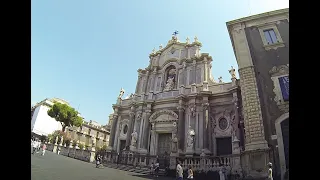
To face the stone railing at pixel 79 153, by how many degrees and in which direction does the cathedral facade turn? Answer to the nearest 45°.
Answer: approximately 45° to its right

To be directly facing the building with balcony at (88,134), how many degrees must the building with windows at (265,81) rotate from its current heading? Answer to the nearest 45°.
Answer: approximately 90° to its right

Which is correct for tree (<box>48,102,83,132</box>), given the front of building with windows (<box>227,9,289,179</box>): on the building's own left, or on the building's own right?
on the building's own right

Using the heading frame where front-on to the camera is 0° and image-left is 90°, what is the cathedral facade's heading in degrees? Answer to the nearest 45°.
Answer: approximately 45°

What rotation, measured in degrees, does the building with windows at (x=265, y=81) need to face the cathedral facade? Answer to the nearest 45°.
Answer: approximately 90° to its right

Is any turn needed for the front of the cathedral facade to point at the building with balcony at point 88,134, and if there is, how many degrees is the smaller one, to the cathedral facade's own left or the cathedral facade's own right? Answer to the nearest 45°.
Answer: approximately 90° to the cathedral facade's own right

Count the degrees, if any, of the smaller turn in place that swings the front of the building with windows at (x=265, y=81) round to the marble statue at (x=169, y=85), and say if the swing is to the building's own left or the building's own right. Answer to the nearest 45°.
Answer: approximately 90° to the building's own right

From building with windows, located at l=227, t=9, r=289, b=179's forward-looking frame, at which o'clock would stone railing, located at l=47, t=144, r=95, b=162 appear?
The stone railing is roughly at 2 o'clock from the building with windows.
